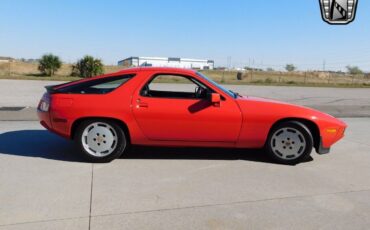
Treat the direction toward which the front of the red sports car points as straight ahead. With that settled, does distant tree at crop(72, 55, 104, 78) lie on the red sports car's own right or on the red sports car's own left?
on the red sports car's own left

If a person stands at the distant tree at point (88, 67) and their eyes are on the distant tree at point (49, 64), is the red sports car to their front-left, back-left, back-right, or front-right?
back-left

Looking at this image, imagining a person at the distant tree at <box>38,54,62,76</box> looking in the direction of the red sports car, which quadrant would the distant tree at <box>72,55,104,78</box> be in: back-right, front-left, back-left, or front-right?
front-left

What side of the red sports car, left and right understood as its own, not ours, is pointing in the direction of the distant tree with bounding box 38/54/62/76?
left

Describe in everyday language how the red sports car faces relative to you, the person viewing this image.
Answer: facing to the right of the viewer
